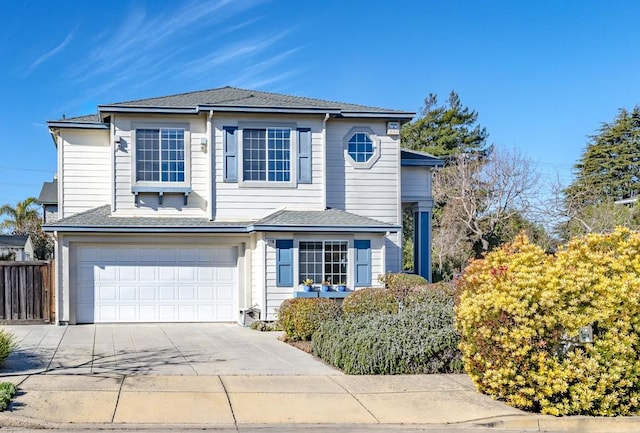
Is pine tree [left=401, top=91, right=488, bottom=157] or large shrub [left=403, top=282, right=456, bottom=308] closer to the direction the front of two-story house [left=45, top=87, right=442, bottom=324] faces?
the large shrub

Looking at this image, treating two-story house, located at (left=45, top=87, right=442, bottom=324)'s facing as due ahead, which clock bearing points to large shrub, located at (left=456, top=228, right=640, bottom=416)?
The large shrub is roughly at 11 o'clock from the two-story house.

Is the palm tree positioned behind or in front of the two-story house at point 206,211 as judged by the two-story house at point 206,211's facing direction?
behind

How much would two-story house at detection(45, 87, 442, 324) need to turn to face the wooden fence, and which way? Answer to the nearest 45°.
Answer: approximately 90° to its right

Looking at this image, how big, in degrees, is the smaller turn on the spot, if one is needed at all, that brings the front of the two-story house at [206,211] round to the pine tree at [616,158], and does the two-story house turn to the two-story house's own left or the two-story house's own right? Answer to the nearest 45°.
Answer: approximately 135° to the two-story house's own left

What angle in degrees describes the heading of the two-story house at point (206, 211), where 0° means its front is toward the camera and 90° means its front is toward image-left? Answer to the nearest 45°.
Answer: approximately 0°

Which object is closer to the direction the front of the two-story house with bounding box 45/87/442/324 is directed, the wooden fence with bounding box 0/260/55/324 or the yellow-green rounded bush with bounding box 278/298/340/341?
the yellow-green rounded bush

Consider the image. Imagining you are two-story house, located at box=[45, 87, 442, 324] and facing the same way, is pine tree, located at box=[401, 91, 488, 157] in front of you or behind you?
behind

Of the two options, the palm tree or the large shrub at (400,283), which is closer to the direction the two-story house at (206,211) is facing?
the large shrub
